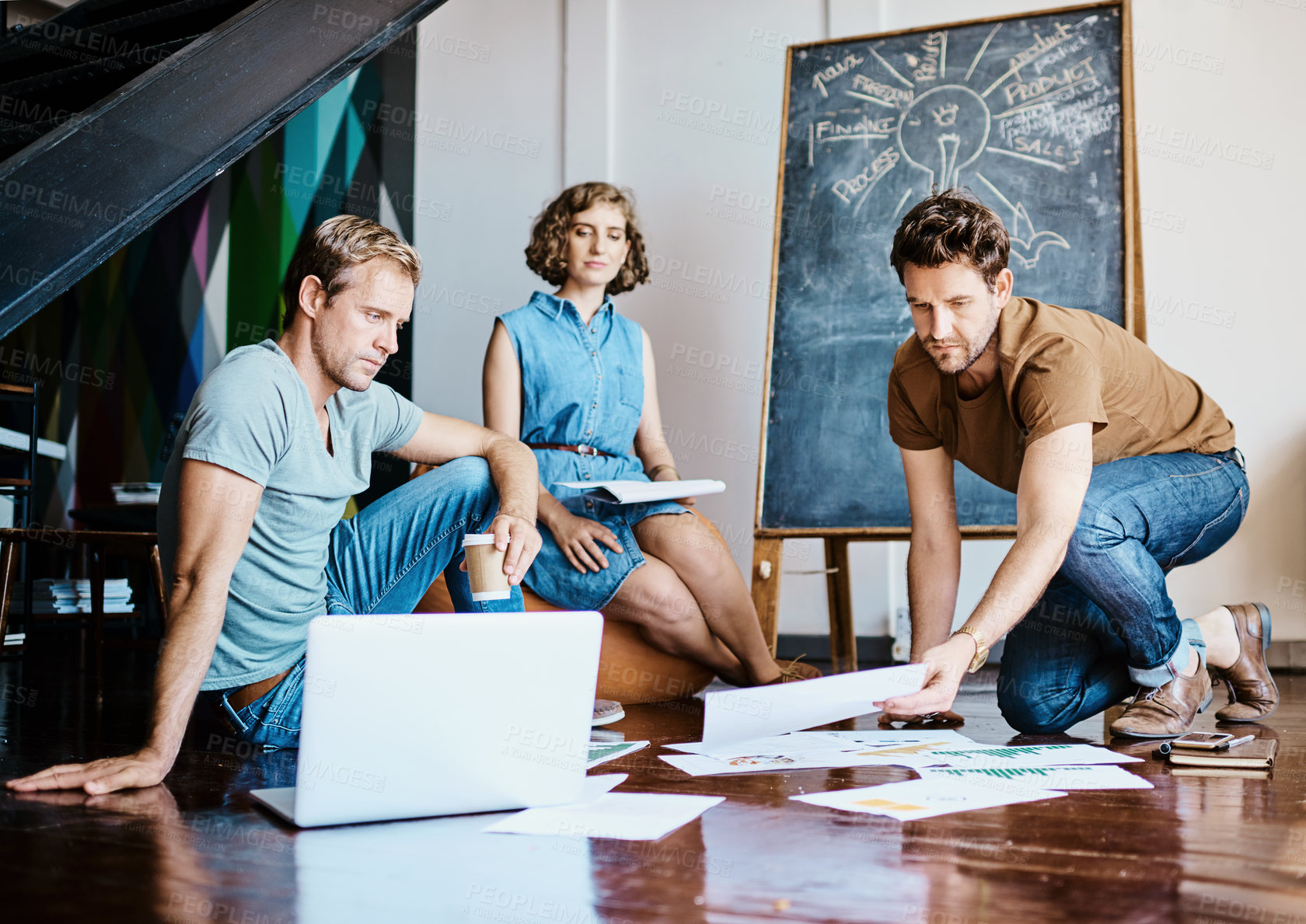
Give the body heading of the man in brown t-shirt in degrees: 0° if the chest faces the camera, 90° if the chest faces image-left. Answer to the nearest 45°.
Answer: approximately 45°

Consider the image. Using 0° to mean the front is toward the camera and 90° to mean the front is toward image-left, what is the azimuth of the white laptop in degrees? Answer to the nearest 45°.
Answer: approximately 135°

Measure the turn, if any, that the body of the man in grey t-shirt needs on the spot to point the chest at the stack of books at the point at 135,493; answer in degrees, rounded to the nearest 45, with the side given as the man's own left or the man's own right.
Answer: approximately 135° to the man's own left

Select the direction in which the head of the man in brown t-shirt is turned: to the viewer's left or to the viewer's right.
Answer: to the viewer's left
